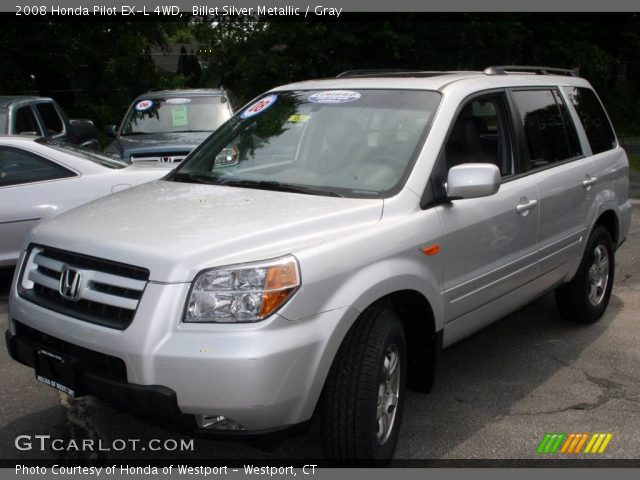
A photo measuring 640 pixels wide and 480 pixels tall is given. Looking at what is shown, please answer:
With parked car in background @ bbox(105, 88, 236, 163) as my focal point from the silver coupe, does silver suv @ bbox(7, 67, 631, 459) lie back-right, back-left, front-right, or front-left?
back-right

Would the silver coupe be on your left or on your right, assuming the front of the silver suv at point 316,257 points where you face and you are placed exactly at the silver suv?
on your right

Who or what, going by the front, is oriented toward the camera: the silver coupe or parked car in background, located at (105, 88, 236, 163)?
the parked car in background

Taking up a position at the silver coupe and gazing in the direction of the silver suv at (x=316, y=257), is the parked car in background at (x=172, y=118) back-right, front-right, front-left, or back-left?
back-left

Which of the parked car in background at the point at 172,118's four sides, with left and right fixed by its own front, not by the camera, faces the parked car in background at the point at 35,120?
right

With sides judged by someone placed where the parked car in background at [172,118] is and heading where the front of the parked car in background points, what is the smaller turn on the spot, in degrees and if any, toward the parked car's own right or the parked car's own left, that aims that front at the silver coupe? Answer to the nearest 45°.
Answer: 0° — it already faces it

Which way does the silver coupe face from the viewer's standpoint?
to the viewer's left

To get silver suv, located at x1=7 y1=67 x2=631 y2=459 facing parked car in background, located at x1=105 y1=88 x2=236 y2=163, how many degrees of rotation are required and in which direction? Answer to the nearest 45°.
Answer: approximately 135° to its right

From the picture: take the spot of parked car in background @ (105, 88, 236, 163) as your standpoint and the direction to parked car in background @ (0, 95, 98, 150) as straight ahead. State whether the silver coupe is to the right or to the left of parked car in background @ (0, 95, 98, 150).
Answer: left

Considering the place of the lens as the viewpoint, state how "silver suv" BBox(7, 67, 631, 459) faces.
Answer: facing the viewer and to the left of the viewer

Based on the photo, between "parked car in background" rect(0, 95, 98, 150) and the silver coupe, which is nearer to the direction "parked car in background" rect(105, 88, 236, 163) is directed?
the silver coupe

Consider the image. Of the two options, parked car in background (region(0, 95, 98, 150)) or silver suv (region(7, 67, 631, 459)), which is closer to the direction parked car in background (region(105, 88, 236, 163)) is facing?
the silver suv

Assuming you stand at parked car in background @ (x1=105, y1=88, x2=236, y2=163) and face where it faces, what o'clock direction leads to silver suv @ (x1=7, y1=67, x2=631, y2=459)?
The silver suv is roughly at 12 o'clock from the parked car in background.

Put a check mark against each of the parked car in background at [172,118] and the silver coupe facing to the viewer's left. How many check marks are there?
1

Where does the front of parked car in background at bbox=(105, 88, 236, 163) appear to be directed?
toward the camera

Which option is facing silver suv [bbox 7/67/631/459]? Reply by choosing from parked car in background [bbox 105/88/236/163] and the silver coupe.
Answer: the parked car in background
